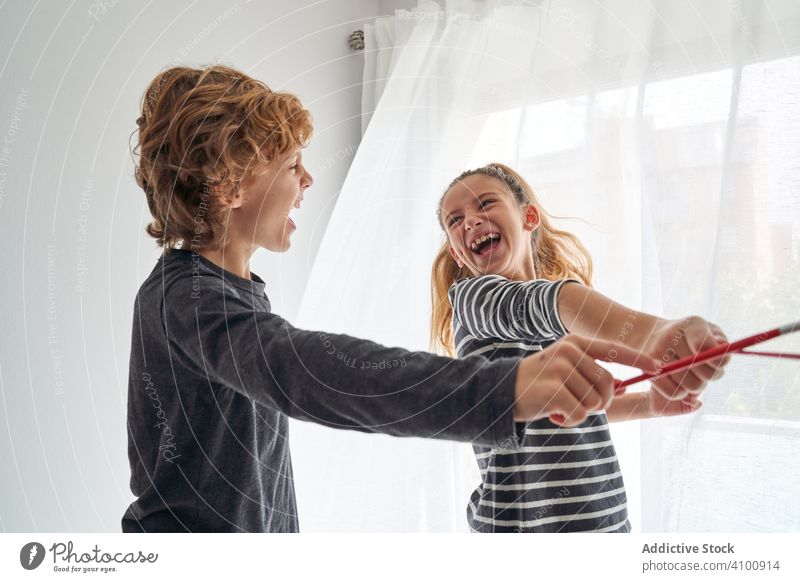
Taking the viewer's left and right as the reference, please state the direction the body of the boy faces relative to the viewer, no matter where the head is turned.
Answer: facing to the right of the viewer

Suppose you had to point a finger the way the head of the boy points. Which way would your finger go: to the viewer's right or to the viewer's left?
to the viewer's right
